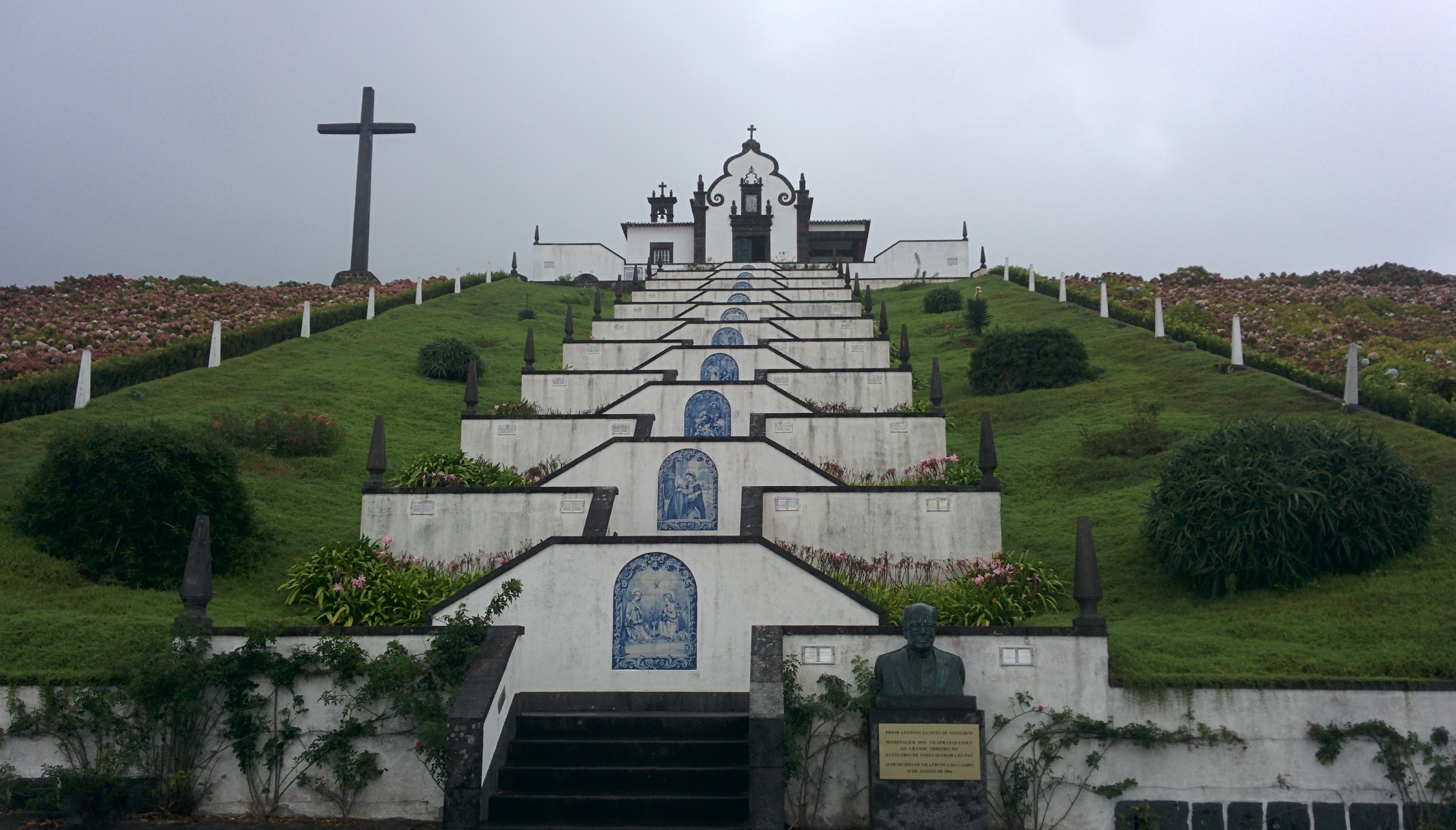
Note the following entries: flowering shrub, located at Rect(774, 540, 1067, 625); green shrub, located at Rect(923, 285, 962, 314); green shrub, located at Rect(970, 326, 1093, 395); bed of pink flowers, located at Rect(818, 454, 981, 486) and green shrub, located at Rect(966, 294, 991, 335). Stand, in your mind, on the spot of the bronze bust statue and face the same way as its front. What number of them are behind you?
5

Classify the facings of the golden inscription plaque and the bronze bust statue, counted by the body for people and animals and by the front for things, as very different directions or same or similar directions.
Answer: same or similar directions

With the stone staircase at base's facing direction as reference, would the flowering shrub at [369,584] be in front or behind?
behind

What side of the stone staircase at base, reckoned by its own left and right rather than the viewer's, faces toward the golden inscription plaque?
left

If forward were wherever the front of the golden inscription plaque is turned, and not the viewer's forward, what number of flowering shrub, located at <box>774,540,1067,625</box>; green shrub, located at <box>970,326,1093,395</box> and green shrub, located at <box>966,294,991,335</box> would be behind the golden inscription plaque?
3

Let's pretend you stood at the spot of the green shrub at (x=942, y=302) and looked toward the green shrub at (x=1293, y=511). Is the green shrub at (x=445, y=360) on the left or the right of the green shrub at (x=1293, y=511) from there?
right

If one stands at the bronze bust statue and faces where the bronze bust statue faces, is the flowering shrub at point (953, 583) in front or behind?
behind

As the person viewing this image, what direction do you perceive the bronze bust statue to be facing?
facing the viewer

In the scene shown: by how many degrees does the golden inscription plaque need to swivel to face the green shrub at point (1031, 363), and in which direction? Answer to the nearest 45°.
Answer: approximately 180°

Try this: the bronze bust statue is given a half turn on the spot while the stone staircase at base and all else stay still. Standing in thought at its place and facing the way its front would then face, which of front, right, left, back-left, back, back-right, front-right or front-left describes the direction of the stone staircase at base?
left

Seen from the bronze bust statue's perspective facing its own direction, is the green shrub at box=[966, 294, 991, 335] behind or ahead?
behind

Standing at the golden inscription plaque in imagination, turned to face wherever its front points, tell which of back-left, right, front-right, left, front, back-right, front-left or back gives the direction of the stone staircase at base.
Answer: right

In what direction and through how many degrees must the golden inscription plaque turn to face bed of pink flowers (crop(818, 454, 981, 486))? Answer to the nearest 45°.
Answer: approximately 180°

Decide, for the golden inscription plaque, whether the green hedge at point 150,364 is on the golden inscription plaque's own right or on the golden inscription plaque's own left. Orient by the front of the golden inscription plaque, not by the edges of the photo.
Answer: on the golden inscription plaque's own right

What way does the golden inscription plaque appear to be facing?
toward the camera

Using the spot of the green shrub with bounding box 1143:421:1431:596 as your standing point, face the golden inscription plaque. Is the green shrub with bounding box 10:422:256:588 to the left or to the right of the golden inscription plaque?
right

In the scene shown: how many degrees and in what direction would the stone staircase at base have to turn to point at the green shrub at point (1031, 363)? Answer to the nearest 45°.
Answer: approximately 135° to its left
